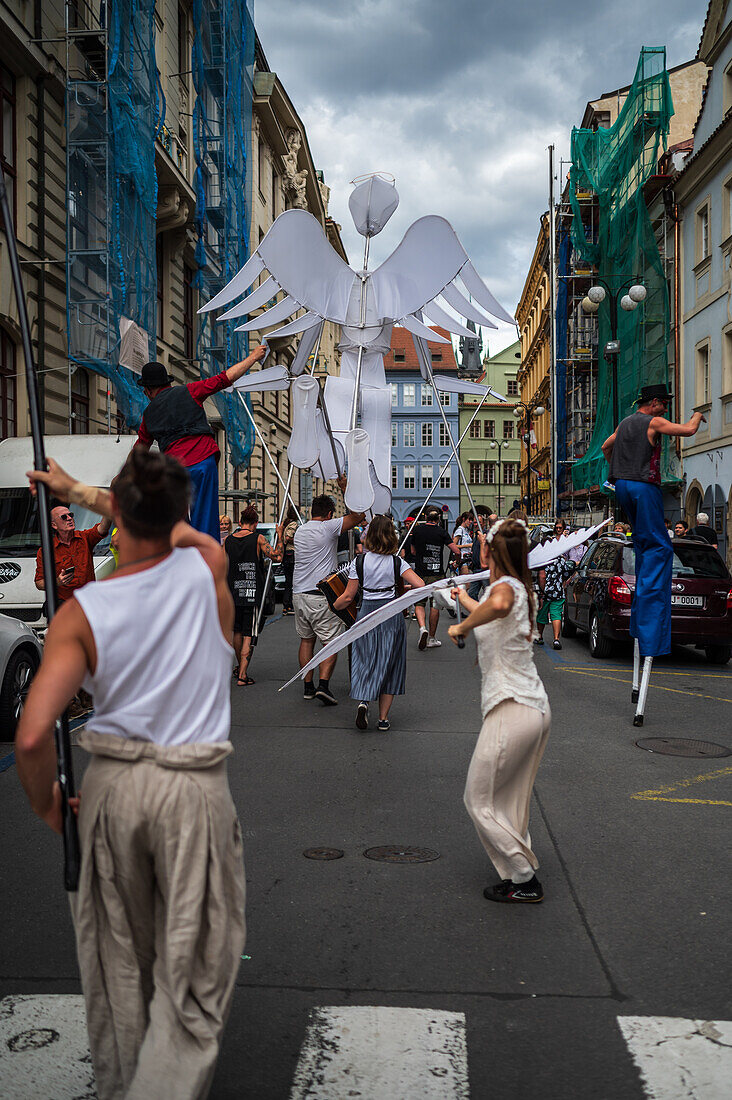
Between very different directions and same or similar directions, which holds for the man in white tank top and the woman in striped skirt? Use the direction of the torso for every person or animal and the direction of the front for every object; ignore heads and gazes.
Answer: same or similar directions

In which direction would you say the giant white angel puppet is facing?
away from the camera

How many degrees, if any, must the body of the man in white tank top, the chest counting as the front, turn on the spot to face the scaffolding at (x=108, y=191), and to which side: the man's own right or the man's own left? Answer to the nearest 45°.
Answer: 0° — they already face it

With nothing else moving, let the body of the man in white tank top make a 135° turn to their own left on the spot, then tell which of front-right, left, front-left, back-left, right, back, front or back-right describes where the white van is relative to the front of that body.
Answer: back-right

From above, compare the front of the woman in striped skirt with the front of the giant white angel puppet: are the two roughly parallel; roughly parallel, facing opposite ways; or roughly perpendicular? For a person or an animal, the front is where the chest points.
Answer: roughly parallel

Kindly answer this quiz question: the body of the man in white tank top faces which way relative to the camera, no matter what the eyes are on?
away from the camera

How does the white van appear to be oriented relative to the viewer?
toward the camera

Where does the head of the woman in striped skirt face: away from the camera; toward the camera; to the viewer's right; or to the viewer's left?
away from the camera

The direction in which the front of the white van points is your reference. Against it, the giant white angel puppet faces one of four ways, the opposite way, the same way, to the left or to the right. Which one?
the opposite way

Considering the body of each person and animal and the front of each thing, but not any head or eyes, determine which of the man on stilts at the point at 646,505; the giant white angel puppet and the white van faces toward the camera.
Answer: the white van

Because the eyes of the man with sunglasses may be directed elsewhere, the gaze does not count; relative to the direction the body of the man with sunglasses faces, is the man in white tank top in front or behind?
in front
